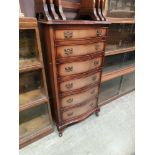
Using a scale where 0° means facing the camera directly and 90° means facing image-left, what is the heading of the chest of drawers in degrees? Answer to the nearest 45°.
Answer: approximately 315°

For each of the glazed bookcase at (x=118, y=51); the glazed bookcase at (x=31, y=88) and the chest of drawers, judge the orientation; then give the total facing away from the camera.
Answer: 0

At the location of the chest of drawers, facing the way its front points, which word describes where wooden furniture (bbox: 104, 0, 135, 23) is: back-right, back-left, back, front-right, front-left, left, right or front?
left

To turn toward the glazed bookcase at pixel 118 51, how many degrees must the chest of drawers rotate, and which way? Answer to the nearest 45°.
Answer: approximately 90° to its left

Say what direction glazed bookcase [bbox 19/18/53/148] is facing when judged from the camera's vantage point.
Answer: facing the viewer and to the right of the viewer
